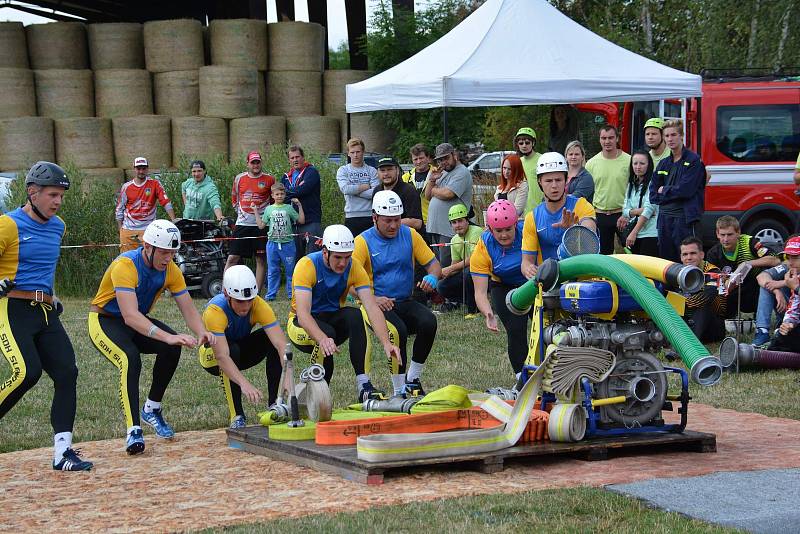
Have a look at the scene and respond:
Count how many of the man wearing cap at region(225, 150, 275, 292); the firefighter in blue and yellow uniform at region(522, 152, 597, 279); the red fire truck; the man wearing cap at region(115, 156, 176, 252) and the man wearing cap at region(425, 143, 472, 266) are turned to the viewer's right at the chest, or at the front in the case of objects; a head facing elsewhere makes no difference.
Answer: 1

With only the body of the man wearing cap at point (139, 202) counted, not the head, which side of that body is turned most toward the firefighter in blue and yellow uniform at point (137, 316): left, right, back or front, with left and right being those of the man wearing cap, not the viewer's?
front

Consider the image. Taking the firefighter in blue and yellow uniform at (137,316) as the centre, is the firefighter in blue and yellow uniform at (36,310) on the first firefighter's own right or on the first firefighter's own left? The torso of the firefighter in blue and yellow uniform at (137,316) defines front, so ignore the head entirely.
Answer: on the first firefighter's own right

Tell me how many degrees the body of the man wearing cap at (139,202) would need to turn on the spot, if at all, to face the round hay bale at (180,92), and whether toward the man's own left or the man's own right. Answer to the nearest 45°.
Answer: approximately 180°

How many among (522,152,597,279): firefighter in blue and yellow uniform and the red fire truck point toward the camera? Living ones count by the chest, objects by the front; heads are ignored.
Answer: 1

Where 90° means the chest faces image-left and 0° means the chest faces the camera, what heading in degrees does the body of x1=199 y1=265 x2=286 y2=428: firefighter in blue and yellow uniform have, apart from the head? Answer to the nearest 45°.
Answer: approximately 315°

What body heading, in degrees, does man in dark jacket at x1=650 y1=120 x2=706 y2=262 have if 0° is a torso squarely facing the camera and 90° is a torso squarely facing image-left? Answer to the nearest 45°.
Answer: approximately 45°

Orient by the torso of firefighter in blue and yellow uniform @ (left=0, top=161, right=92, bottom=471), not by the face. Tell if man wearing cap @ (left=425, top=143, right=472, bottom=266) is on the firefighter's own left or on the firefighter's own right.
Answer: on the firefighter's own left

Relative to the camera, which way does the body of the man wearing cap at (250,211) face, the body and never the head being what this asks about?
toward the camera

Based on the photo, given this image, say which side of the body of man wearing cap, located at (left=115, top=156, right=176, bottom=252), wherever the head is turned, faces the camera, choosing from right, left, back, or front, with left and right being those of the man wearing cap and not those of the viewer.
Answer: front

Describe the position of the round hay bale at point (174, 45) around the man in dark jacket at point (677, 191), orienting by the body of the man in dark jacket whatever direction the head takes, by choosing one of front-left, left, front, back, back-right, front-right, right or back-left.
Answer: right

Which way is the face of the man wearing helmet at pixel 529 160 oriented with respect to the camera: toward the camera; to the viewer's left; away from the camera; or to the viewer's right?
toward the camera

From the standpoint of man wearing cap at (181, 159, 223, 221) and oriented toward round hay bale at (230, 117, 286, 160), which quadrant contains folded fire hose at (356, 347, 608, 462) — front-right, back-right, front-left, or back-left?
back-right

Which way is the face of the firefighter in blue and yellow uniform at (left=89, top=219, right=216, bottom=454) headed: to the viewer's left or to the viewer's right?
to the viewer's right

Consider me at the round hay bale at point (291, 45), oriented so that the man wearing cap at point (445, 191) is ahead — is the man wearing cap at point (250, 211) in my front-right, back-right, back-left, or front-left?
front-right

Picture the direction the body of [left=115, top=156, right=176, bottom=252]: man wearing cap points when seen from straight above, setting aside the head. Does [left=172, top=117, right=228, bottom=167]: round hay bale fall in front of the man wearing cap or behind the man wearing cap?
behind
